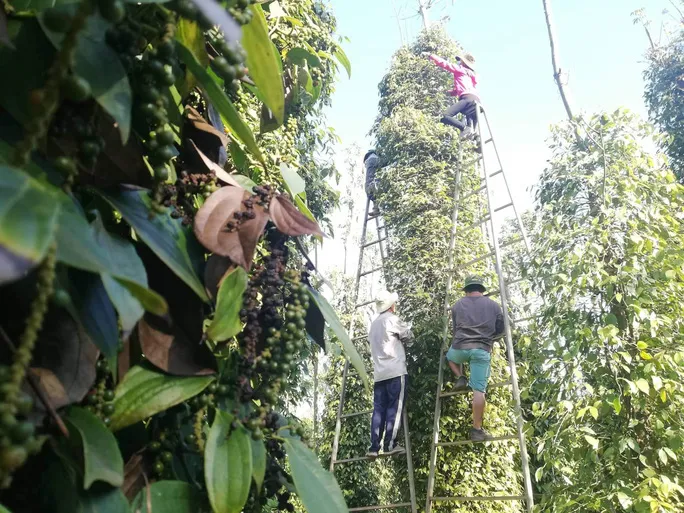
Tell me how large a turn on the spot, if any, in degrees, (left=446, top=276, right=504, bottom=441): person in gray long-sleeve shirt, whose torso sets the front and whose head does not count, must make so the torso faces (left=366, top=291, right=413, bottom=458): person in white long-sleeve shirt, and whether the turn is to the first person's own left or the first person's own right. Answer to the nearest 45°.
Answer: approximately 45° to the first person's own left

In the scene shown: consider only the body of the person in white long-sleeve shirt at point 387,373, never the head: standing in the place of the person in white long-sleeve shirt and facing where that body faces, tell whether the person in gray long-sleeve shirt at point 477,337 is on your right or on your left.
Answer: on your right

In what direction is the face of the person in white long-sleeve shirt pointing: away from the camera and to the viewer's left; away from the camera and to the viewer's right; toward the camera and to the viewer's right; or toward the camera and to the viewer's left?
away from the camera and to the viewer's right

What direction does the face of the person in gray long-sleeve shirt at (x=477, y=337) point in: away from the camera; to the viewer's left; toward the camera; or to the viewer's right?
away from the camera

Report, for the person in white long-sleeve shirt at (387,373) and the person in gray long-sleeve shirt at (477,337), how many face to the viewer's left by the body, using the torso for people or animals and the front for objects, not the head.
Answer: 0

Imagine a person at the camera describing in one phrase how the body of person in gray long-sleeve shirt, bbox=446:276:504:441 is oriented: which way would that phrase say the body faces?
away from the camera

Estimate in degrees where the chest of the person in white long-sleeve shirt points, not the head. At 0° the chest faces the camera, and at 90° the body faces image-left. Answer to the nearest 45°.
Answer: approximately 225°
